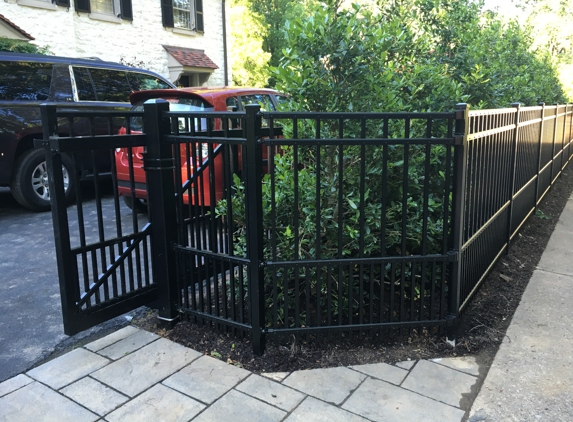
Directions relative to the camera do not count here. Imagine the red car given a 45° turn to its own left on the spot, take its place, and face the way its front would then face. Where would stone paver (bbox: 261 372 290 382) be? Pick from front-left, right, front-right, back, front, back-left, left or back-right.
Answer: back

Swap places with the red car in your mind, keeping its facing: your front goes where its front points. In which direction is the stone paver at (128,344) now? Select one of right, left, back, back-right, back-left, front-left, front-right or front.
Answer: back-right

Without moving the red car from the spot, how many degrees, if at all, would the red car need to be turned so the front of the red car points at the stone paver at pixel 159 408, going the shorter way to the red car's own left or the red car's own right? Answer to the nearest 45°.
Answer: approximately 135° to the red car's own right

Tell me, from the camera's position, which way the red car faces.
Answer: facing away from the viewer and to the right of the viewer

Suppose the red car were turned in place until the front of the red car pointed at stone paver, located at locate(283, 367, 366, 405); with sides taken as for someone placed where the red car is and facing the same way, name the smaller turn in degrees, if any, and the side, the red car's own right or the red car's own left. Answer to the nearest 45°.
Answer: approximately 135° to the red car's own right

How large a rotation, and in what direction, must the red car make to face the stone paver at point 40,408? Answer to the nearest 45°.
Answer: approximately 135° to its right

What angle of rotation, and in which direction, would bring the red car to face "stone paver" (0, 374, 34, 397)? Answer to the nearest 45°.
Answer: approximately 135° to its right

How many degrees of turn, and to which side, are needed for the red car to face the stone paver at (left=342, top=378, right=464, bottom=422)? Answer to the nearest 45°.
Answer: approximately 135° to its right

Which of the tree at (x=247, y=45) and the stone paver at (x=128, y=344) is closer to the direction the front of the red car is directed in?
the tree

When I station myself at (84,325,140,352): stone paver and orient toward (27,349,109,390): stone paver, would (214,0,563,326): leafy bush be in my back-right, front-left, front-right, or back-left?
back-left

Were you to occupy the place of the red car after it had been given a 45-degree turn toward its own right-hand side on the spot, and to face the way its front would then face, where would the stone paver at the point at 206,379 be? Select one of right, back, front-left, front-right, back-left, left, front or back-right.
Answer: right

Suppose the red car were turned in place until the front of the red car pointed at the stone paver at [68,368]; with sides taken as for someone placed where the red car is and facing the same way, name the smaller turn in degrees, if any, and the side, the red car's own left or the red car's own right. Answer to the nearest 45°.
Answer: approximately 135° to the red car's own right

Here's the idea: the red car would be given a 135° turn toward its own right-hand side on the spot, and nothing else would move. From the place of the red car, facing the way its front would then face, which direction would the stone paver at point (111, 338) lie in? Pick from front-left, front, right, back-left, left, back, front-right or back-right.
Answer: front
